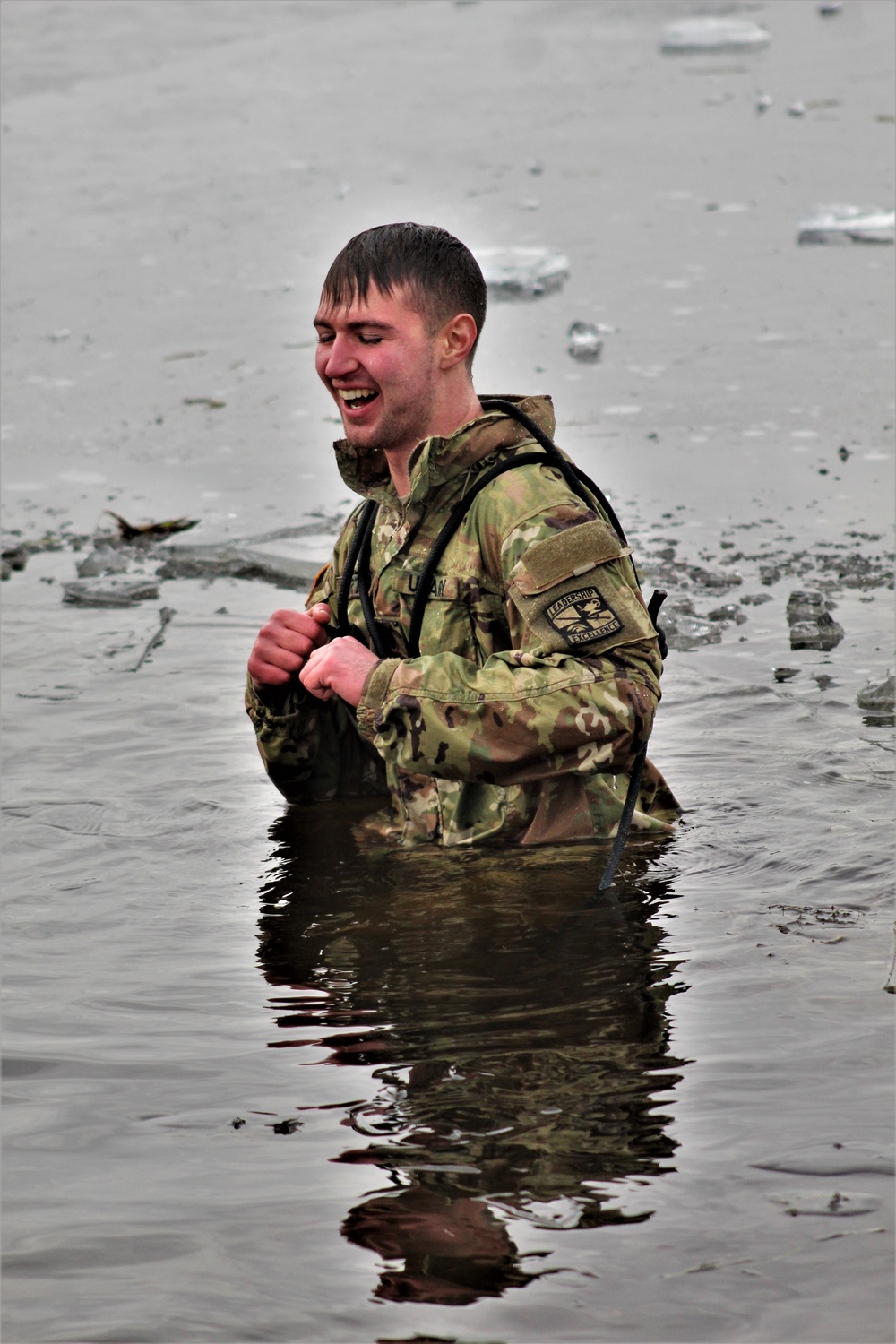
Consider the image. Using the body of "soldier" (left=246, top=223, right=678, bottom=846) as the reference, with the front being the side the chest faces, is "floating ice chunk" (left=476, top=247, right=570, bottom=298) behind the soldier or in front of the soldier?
behind

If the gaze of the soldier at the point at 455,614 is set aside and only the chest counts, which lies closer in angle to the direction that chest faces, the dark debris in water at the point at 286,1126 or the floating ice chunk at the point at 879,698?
the dark debris in water

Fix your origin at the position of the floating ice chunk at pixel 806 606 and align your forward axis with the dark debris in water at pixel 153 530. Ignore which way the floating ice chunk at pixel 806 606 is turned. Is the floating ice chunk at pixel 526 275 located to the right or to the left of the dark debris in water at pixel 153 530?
right

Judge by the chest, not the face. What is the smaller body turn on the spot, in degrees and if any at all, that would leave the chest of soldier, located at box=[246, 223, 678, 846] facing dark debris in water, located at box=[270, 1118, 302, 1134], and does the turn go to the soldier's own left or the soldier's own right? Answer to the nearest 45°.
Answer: approximately 45° to the soldier's own left

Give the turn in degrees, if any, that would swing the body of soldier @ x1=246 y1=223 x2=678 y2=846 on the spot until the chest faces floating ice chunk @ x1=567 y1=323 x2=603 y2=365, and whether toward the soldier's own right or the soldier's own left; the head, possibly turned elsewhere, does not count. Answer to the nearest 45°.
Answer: approximately 135° to the soldier's own right

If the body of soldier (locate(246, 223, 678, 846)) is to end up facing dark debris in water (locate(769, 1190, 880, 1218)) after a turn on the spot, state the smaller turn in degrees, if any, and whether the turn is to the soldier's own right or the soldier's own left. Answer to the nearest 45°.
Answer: approximately 45° to the soldier's own left

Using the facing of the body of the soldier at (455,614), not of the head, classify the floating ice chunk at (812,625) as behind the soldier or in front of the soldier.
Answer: behind

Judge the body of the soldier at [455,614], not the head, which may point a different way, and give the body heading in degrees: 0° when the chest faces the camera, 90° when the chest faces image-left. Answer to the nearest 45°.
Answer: approximately 45°

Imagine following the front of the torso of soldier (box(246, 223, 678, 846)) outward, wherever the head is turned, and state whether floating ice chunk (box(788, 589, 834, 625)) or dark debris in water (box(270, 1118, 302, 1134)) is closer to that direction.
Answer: the dark debris in water

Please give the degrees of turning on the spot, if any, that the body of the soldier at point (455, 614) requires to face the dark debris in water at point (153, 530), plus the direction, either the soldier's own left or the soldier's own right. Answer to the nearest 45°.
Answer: approximately 135° to the soldier's own right

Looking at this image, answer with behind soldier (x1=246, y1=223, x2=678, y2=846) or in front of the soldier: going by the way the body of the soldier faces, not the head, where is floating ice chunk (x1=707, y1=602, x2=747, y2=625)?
behind
